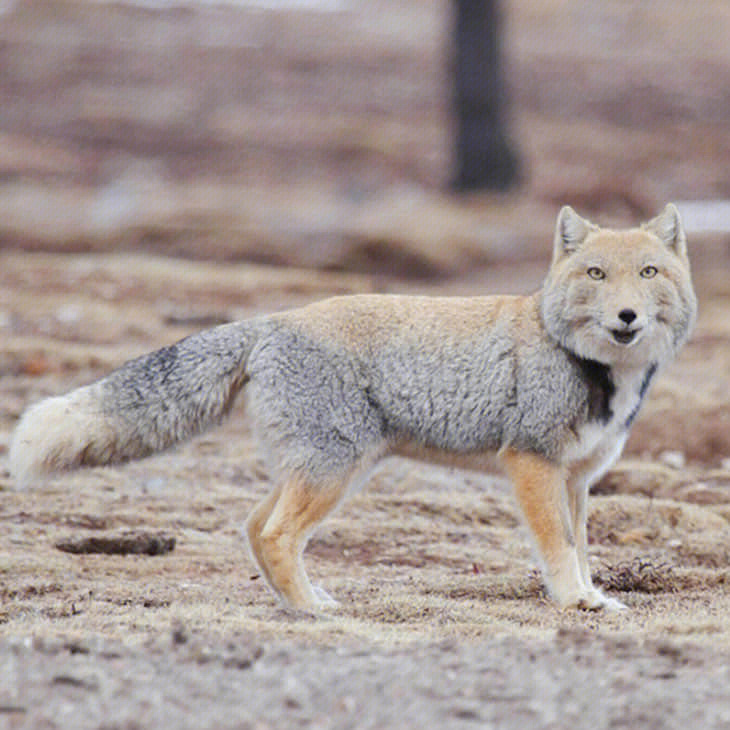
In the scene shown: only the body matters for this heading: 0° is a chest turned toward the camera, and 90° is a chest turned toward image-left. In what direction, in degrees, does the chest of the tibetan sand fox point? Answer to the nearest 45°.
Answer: approximately 270°

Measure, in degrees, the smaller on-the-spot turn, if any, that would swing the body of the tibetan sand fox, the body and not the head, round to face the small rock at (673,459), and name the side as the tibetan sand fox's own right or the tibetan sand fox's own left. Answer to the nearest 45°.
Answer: approximately 45° to the tibetan sand fox's own left

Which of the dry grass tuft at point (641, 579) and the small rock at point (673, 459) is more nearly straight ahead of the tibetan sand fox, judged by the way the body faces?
the dry grass tuft

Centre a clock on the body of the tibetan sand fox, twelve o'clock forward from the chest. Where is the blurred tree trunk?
The blurred tree trunk is roughly at 9 o'clock from the tibetan sand fox.

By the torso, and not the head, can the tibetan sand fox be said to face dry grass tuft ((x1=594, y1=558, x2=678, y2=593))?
yes
